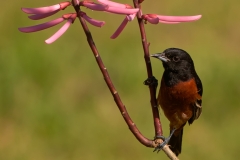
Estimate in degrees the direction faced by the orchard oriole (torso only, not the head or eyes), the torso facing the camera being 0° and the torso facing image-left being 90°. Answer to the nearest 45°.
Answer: approximately 45°
